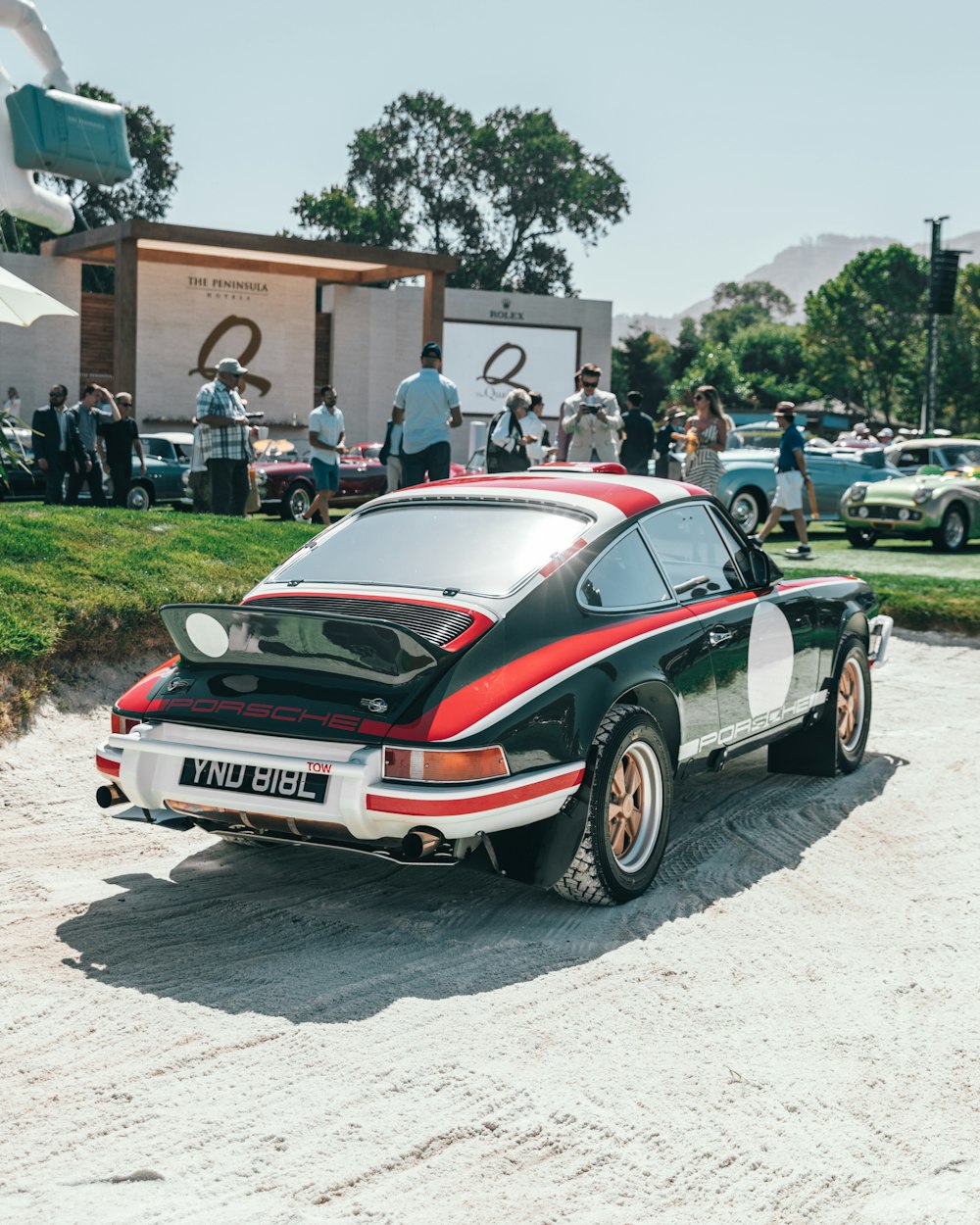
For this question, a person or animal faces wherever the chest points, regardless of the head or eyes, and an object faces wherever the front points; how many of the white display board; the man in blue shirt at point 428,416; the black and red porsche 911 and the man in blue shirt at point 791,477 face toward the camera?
1

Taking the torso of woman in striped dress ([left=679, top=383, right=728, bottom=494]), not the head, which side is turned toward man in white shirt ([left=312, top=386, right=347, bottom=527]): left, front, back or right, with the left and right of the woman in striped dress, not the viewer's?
right

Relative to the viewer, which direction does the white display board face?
toward the camera

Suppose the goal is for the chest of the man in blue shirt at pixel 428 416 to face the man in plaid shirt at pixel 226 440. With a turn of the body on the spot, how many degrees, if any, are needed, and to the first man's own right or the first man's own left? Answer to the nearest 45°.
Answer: approximately 90° to the first man's own left

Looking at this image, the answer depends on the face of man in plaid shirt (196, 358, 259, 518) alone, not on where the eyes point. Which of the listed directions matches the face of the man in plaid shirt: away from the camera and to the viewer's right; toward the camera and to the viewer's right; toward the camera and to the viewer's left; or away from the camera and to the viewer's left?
toward the camera and to the viewer's right

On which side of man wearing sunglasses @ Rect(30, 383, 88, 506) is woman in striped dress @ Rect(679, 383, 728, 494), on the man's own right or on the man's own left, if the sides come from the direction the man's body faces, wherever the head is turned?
on the man's own left

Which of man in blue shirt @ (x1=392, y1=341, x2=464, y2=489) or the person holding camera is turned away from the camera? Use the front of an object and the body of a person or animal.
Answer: the man in blue shirt

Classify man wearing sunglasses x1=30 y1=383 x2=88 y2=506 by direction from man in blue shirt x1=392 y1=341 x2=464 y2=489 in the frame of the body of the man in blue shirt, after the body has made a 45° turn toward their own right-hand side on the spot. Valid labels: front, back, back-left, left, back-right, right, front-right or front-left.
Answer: left

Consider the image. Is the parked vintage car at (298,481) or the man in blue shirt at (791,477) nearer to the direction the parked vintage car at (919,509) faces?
the man in blue shirt

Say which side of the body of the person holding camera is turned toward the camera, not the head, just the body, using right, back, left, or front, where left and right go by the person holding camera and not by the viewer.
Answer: front

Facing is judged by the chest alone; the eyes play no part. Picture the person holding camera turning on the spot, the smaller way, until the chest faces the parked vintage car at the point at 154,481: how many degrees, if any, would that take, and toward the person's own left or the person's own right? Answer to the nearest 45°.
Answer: approximately 135° to the person's own right

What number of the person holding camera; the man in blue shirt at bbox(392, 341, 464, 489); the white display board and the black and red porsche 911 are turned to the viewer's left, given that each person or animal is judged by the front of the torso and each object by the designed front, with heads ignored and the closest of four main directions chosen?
0

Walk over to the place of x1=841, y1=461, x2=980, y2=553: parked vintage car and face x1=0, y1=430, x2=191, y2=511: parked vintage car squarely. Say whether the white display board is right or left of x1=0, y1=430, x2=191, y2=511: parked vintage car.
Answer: right

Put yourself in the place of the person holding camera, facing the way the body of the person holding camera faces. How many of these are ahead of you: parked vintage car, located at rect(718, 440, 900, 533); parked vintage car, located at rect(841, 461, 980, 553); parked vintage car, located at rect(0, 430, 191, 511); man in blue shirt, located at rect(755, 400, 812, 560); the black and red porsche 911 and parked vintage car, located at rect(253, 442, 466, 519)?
1

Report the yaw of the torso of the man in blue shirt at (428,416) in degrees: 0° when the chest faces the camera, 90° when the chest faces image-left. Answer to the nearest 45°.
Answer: approximately 180°
